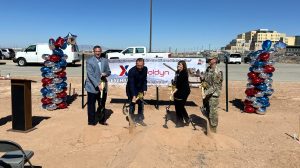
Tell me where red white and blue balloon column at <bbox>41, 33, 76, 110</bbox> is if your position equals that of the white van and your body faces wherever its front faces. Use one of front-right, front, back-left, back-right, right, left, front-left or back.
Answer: left

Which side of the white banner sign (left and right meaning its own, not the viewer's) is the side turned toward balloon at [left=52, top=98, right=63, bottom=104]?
right

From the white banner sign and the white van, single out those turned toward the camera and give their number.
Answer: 1

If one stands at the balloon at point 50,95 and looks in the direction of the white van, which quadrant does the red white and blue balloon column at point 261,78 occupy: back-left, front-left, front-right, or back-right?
back-right

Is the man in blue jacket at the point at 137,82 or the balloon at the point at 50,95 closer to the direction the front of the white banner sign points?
the man in blue jacket

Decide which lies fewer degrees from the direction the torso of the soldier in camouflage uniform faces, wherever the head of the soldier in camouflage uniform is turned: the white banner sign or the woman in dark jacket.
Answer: the woman in dark jacket

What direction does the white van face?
to the viewer's left

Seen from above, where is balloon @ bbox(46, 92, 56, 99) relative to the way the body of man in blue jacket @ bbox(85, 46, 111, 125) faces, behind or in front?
behind

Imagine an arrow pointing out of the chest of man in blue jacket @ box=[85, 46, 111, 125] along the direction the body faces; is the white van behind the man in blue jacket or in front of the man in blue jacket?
behind

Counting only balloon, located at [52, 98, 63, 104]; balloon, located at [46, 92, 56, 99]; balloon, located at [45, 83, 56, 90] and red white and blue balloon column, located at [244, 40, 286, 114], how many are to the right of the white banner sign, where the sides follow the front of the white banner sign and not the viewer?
3

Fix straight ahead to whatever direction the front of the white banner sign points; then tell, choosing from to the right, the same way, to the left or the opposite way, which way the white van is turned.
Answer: to the right

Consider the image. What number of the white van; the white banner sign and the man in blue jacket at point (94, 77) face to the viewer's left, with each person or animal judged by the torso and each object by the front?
1

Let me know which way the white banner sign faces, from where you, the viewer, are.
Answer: facing the viewer

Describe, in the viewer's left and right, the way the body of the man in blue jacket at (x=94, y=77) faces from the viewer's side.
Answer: facing the viewer and to the right of the viewer

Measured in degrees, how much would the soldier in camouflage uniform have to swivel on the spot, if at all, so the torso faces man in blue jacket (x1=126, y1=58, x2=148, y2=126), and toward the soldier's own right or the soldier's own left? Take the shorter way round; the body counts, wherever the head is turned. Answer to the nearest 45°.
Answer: approximately 45° to the soldier's own right

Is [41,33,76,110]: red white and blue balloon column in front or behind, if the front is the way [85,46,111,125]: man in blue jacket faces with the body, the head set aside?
behind
